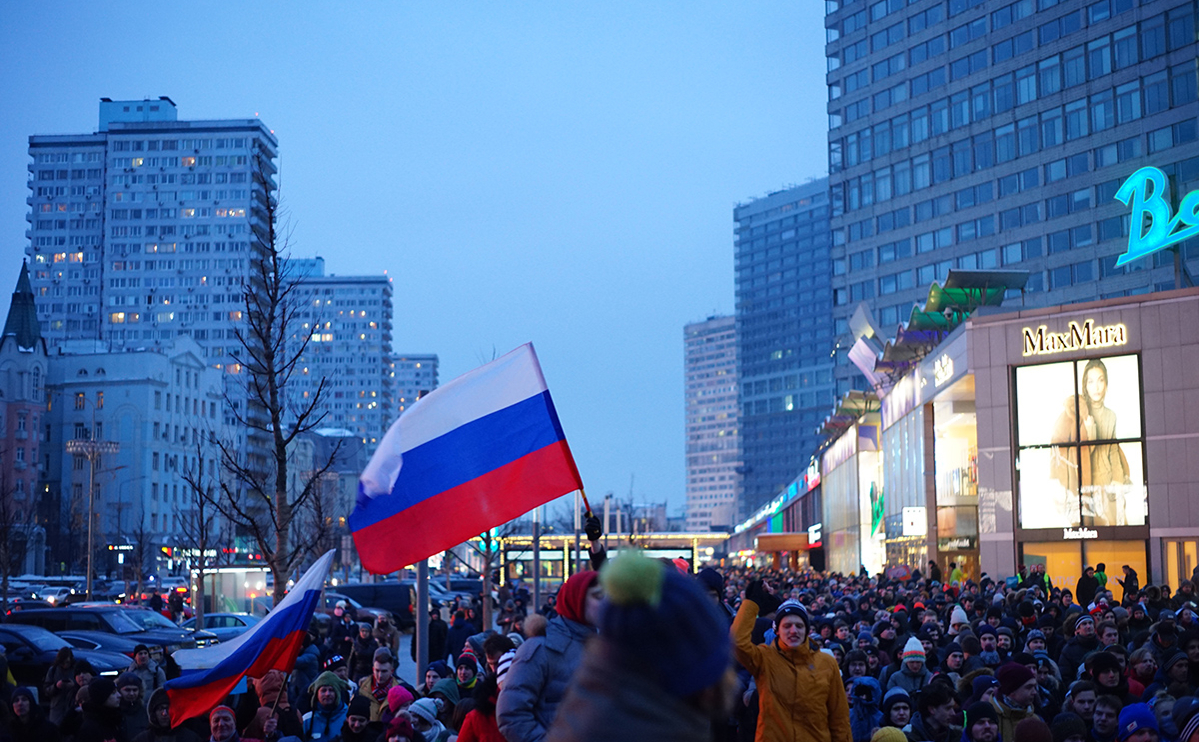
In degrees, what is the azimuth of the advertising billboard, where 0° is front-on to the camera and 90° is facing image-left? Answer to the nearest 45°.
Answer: approximately 0°

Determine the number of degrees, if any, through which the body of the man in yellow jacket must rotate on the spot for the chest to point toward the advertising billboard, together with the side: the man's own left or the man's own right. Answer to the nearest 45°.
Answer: approximately 180°

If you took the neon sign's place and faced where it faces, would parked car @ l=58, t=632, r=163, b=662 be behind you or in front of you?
in front

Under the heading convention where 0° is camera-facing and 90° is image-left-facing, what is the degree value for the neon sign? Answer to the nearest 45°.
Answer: approximately 0°

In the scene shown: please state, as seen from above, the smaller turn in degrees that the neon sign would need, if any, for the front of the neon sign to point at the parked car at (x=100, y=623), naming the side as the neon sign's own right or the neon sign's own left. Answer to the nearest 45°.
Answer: approximately 45° to the neon sign's own right

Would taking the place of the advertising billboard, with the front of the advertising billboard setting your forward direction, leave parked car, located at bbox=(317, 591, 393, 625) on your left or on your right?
on your right

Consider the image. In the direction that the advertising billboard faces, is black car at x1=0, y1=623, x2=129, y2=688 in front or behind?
in front

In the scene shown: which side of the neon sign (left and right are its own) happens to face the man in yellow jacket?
front

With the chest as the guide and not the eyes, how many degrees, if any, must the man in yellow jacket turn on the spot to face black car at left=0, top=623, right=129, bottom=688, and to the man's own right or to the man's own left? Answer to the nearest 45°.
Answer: approximately 135° to the man's own right

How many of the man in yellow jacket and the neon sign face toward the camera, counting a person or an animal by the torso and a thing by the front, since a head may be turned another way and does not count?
2
